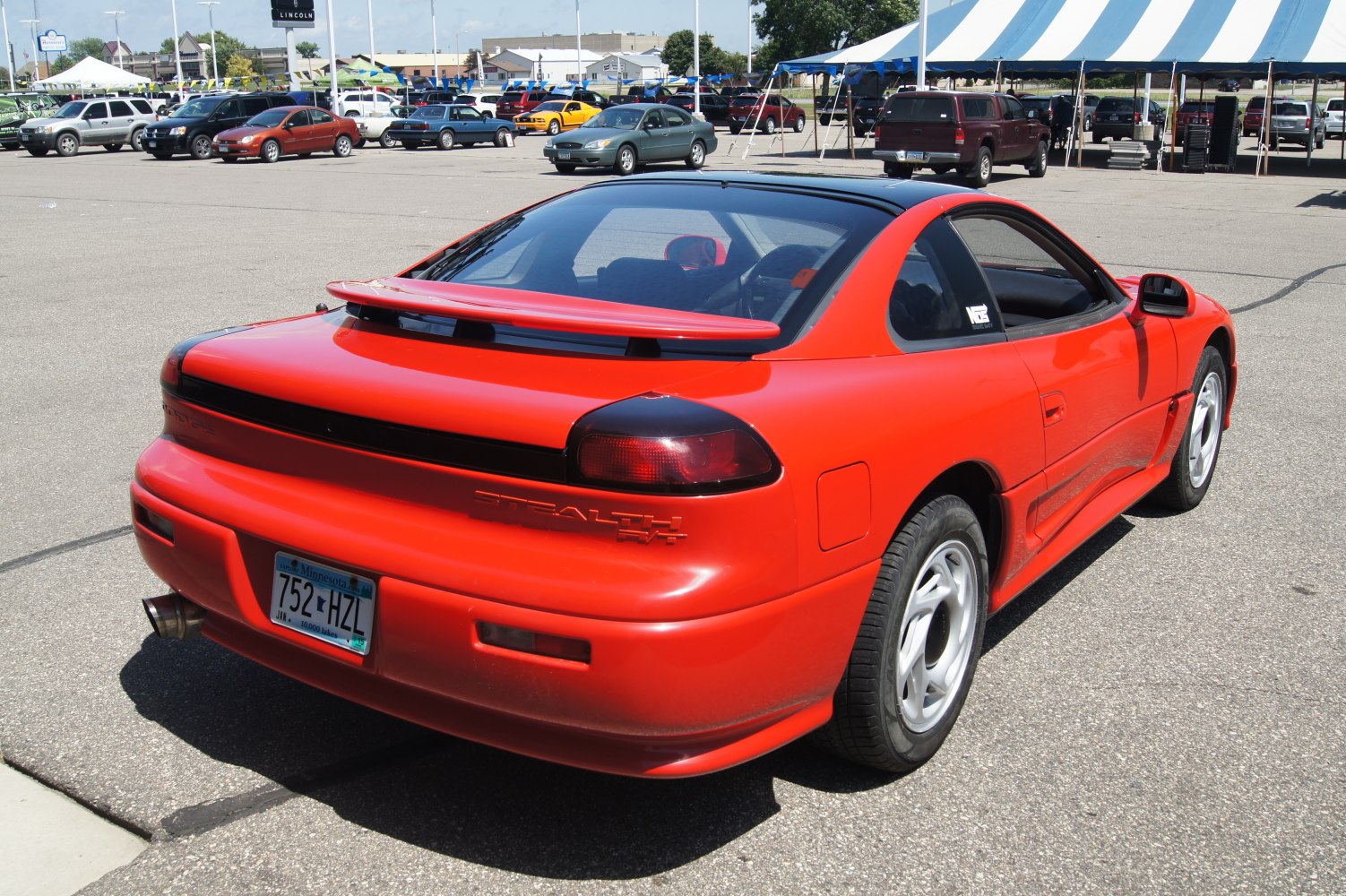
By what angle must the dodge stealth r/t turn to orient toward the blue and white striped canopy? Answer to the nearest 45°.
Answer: approximately 45° to its left

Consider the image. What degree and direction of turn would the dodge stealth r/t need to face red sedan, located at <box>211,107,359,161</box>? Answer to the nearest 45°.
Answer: approximately 45° to its left

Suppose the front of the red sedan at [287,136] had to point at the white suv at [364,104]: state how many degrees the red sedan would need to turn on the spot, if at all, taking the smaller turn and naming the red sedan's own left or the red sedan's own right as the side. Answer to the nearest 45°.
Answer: approximately 135° to the red sedan's own right

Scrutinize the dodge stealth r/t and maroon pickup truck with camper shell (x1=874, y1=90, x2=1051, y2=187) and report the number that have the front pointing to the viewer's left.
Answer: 0

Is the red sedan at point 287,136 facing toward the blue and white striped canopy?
no

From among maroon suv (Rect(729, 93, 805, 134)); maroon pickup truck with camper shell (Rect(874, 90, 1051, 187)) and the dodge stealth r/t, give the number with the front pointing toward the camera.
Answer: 0

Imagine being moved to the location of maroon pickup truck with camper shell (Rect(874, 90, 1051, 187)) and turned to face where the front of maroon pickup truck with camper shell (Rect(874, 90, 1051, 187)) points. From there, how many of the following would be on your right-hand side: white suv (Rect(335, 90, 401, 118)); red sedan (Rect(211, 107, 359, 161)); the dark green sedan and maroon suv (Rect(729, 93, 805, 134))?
0

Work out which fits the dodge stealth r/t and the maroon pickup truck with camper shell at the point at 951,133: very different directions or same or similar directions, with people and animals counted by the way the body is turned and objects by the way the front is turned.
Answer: same or similar directions

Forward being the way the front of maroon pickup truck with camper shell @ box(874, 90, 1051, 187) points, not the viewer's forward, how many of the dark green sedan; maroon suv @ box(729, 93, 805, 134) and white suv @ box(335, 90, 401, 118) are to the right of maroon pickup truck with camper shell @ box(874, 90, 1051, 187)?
0

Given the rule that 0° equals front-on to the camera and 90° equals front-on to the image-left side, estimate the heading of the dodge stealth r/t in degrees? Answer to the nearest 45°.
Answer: approximately 225°

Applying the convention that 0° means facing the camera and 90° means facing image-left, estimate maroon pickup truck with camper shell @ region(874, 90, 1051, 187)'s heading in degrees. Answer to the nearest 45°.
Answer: approximately 225°

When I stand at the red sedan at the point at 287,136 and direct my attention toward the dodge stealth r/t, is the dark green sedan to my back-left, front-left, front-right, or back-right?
front-left

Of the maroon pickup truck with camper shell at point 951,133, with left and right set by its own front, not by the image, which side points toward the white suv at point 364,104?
left

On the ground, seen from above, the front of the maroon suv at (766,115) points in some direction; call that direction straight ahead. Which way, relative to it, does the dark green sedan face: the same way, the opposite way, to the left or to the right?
the opposite way

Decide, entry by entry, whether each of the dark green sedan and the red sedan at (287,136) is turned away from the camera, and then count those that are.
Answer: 0
